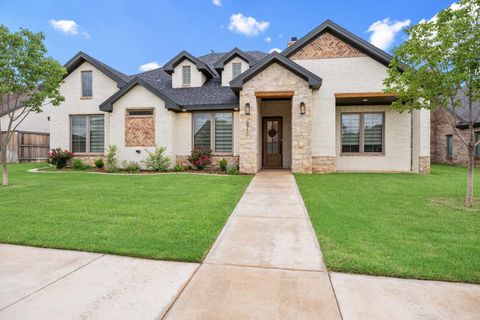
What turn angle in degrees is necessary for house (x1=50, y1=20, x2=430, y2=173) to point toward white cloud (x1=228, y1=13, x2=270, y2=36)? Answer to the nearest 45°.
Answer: approximately 180°

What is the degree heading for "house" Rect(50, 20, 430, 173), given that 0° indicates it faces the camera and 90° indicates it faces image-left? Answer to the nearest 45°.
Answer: approximately 0°

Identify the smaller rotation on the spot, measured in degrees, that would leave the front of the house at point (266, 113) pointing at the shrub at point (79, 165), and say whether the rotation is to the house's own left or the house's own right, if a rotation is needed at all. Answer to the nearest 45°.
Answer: approximately 90° to the house's own right

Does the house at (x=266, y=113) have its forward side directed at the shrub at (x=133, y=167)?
no

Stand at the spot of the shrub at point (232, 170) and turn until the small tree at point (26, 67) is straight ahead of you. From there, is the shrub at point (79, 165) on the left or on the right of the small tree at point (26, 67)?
right

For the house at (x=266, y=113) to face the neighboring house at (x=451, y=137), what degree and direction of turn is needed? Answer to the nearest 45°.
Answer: approximately 135° to its left

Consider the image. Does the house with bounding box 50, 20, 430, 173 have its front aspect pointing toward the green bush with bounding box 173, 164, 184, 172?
no

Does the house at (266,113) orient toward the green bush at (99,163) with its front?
no

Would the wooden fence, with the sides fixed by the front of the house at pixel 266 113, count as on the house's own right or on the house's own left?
on the house's own right

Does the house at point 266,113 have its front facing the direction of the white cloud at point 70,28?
no

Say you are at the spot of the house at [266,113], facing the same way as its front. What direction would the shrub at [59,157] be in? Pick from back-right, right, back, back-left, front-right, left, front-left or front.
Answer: right

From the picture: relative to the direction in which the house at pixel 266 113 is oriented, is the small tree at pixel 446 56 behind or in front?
in front

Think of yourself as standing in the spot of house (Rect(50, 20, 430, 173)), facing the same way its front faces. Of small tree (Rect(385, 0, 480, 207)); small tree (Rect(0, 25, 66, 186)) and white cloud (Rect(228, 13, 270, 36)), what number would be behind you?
1
